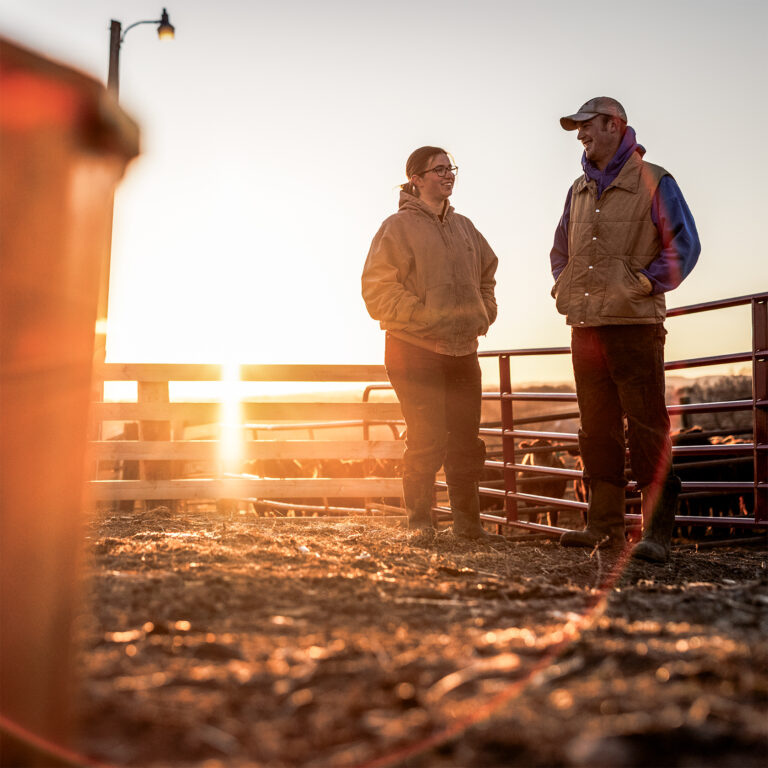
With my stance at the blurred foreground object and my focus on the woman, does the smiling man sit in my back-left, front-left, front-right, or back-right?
front-right

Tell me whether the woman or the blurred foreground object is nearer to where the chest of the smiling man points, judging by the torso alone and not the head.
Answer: the blurred foreground object

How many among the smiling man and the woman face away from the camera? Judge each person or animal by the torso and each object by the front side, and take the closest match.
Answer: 0

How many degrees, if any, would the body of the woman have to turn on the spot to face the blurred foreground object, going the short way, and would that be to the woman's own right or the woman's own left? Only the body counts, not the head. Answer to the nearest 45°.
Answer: approximately 45° to the woman's own right

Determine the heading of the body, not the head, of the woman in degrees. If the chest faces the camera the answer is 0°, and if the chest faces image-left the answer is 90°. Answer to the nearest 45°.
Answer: approximately 315°

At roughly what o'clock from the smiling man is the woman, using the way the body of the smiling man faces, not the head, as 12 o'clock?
The woman is roughly at 2 o'clock from the smiling man.

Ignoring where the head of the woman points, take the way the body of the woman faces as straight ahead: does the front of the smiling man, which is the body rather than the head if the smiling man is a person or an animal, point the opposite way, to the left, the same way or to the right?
to the right

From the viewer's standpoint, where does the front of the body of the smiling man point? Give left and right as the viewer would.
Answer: facing the viewer and to the left of the viewer

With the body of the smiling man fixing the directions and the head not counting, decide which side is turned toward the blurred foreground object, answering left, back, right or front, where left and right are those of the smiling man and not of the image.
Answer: front
